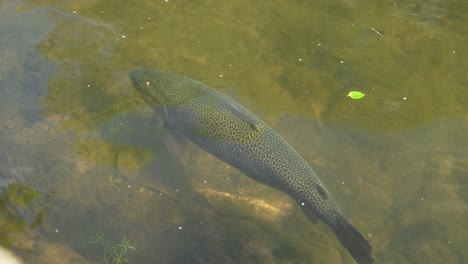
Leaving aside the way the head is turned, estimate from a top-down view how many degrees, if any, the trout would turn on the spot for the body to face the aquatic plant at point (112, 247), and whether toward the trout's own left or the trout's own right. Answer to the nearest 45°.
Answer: approximately 90° to the trout's own left

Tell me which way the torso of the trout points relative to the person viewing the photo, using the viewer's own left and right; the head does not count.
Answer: facing away from the viewer and to the left of the viewer

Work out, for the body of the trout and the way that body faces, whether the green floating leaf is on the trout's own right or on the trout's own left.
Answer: on the trout's own right
